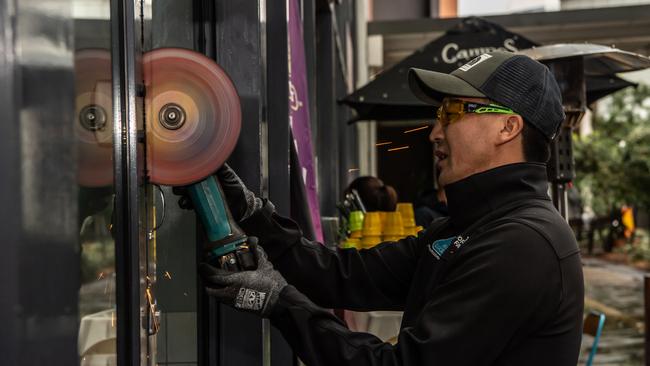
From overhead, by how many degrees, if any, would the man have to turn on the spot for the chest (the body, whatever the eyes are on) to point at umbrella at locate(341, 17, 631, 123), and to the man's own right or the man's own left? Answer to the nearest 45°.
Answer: approximately 90° to the man's own right

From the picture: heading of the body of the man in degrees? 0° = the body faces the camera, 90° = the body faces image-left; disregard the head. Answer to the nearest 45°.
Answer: approximately 90°

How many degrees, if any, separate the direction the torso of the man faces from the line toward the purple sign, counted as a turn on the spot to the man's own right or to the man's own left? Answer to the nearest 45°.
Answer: approximately 45° to the man's own right

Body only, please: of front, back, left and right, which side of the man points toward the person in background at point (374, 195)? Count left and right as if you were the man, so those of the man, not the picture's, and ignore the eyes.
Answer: right

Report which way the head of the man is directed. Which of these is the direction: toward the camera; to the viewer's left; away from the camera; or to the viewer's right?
to the viewer's left
